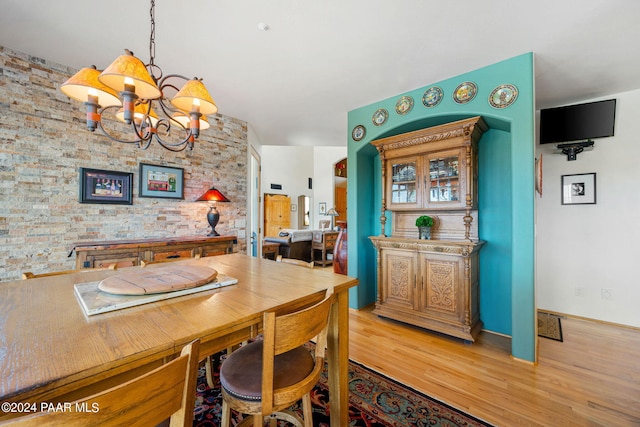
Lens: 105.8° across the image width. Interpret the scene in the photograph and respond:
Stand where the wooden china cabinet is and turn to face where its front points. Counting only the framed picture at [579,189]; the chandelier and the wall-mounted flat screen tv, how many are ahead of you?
1

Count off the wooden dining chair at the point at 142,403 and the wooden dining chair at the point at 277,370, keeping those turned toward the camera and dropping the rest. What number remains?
0

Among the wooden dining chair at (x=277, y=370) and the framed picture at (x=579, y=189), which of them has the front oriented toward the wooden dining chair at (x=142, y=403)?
the framed picture

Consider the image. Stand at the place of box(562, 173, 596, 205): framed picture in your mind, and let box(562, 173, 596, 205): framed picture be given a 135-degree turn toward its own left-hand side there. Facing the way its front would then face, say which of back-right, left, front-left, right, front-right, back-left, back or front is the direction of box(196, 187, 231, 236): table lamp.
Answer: back

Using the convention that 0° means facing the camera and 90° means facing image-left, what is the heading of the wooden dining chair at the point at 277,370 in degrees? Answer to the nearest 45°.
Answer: approximately 135°
